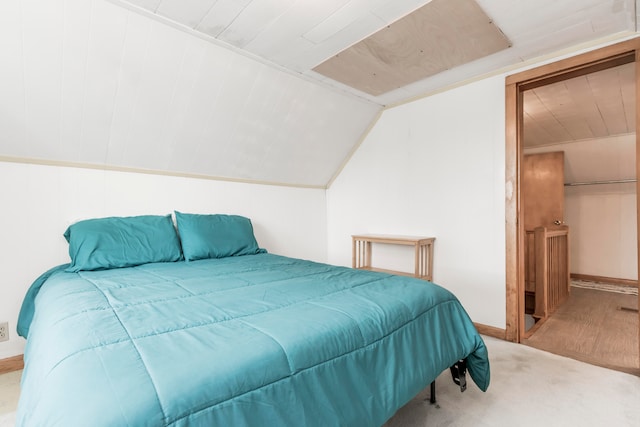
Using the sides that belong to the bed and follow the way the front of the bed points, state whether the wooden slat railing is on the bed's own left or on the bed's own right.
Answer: on the bed's own left

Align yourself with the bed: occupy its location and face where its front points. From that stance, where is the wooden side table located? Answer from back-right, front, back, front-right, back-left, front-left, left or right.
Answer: left

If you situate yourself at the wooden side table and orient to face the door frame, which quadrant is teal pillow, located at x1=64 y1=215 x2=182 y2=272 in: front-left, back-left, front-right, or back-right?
back-right

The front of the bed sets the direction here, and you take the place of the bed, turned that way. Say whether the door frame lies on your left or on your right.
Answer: on your left

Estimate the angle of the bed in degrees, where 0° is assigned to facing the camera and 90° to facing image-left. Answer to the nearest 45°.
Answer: approximately 315°
